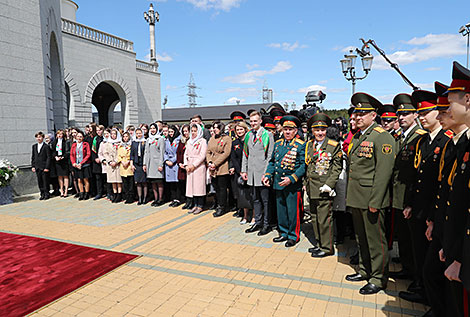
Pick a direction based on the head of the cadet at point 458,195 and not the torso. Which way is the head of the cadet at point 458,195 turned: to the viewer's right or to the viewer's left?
to the viewer's left

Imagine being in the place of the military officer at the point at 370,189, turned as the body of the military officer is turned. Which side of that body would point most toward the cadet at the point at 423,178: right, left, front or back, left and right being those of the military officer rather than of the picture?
left

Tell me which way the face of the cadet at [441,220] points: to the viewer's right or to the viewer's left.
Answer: to the viewer's left

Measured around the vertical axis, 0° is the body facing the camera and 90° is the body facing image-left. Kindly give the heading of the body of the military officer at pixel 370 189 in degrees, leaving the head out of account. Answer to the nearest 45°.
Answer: approximately 45°

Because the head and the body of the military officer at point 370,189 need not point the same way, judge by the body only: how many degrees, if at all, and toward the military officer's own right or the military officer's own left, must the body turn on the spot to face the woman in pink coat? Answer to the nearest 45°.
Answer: approximately 90° to the military officer's own right

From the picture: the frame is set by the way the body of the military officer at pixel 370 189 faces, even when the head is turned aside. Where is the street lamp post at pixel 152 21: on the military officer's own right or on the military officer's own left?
on the military officer's own right

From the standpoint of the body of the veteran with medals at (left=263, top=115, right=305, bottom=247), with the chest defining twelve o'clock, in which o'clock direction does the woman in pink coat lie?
The woman in pink coat is roughly at 3 o'clock from the veteran with medals.
